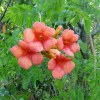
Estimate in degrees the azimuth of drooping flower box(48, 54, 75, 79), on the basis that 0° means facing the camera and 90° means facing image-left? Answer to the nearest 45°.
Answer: approximately 0°

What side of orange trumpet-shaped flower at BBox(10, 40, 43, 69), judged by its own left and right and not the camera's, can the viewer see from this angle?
front

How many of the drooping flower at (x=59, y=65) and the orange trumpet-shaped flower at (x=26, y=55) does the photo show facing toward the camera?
2
